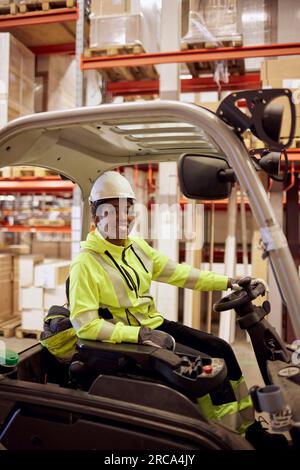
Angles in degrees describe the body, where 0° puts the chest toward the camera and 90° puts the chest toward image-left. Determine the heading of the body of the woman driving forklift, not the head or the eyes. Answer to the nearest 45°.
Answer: approximately 315°

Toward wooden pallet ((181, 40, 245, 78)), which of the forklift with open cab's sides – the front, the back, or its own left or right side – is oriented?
left

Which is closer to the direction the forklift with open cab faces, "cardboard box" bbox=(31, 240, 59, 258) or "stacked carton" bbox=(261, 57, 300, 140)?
the stacked carton

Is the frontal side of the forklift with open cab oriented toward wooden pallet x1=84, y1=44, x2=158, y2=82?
no

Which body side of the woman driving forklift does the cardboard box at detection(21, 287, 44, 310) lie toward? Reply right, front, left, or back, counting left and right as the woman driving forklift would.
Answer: back

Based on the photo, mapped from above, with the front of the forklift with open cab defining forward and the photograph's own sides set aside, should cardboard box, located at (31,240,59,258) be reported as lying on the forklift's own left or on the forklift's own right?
on the forklift's own left

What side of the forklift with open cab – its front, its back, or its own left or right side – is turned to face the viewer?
right

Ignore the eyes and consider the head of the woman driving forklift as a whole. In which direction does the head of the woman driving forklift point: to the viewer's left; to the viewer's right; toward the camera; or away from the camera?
toward the camera

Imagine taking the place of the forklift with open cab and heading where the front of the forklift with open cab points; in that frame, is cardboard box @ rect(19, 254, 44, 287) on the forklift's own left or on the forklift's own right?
on the forklift's own left

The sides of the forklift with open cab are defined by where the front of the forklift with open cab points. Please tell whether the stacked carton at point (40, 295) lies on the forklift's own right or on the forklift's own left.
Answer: on the forklift's own left

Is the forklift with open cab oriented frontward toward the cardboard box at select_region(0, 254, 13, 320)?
no

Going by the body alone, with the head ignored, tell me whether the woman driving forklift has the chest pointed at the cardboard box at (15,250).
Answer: no

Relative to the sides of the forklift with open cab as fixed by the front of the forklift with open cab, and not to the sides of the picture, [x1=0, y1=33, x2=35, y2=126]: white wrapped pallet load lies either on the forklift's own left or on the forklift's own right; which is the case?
on the forklift's own left

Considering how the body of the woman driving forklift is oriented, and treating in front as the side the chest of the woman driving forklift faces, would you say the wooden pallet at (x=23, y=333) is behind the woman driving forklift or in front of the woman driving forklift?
behind

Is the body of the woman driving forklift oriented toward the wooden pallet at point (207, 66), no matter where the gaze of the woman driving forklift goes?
no

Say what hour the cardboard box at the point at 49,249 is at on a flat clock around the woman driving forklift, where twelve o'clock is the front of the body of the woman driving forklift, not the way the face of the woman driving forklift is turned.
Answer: The cardboard box is roughly at 7 o'clock from the woman driving forklift.

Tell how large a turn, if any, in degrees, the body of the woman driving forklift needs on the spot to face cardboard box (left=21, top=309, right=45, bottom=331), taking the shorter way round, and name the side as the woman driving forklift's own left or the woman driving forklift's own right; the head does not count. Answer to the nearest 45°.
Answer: approximately 180°
